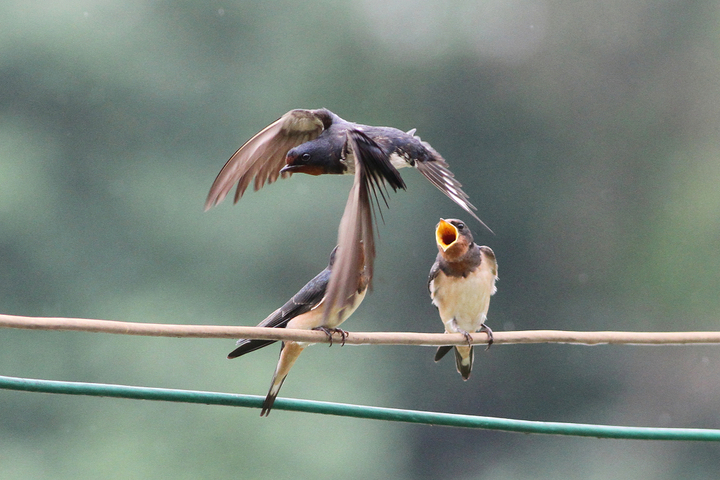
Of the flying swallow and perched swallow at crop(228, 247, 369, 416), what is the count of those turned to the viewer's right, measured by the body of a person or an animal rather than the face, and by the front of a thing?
1

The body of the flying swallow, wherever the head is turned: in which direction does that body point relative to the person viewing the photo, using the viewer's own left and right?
facing the viewer and to the left of the viewer

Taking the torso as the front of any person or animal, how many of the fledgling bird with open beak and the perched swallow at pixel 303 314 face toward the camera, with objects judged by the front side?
1

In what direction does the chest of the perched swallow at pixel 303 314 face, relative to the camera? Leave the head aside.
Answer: to the viewer's right

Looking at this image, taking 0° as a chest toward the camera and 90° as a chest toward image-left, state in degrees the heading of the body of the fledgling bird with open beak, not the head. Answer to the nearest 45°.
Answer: approximately 0°

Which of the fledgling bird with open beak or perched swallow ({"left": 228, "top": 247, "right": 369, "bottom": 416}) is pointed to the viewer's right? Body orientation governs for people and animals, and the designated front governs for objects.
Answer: the perched swallow
